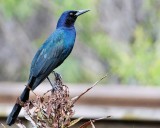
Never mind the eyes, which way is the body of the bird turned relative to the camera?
to the viewer's right
